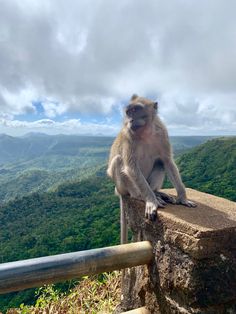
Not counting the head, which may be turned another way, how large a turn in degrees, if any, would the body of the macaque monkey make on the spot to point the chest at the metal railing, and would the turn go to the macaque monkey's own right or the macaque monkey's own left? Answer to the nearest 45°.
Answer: approximately 45° to the macaque monkey's own right

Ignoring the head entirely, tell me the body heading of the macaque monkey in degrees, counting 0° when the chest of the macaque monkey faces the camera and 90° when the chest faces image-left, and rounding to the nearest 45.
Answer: approximately 315°
